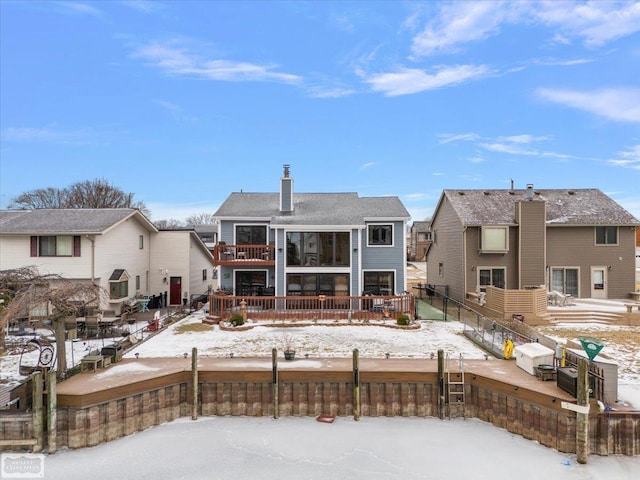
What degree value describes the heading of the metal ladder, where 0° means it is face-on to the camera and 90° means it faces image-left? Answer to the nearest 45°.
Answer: approximately 0°

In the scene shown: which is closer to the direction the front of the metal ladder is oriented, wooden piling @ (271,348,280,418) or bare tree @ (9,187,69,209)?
the wooden piling

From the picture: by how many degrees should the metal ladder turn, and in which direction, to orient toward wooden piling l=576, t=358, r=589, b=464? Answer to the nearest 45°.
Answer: approximately 45° to its left

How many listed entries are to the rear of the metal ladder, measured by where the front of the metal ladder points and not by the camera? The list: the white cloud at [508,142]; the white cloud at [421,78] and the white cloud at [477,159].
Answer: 3

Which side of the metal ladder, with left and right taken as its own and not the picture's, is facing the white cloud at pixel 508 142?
back

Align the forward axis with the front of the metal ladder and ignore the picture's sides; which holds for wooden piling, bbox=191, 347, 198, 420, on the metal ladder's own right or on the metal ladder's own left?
on the metal ladder's own right

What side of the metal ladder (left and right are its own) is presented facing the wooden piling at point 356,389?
right
